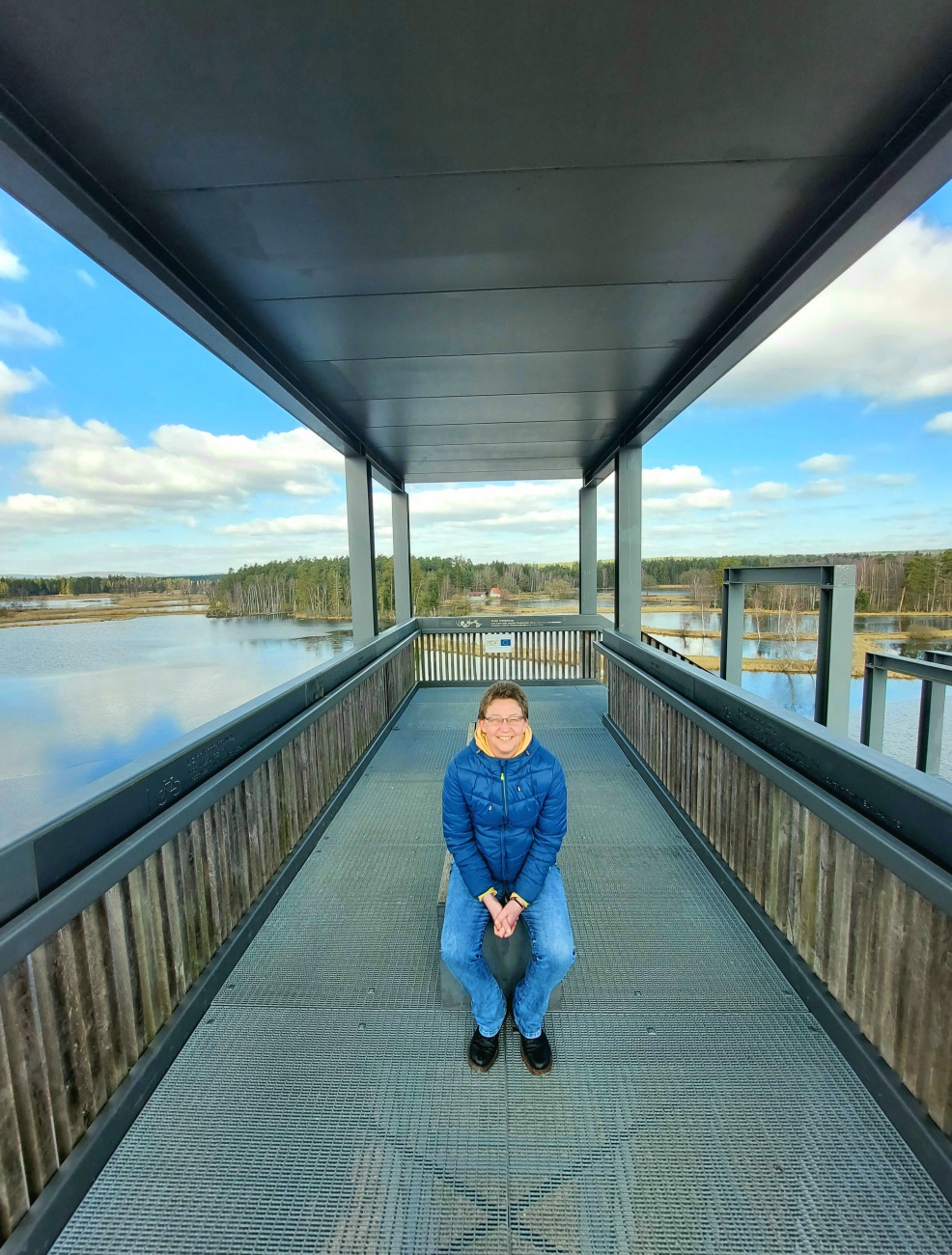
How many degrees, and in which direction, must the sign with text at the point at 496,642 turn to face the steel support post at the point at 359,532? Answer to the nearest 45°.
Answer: approximately 45° to its right

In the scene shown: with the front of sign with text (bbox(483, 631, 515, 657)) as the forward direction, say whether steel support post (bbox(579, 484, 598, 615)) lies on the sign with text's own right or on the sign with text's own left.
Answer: on the sign with text's own left

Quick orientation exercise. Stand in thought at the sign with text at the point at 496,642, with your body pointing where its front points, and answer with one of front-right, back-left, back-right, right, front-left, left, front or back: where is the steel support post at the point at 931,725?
front-left

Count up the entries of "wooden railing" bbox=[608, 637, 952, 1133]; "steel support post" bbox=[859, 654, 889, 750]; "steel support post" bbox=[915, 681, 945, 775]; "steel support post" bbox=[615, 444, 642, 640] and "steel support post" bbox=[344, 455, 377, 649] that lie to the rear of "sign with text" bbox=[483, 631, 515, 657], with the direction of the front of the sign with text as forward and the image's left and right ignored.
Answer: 0

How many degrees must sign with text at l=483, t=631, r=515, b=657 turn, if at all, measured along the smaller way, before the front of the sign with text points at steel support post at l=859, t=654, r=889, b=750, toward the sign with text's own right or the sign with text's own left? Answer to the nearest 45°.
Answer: approximately 45° to the sign with text's own left

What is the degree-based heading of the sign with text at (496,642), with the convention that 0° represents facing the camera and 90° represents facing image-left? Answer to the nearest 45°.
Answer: approximately 0°

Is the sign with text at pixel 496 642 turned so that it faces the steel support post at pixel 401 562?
no

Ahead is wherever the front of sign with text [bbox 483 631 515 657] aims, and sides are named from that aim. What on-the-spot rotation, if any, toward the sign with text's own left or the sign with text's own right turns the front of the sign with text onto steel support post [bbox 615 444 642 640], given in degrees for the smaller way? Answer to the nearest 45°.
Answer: approximately 45° to the sign with text's own left

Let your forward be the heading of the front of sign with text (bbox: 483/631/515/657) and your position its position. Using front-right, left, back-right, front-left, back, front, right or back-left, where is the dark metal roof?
front

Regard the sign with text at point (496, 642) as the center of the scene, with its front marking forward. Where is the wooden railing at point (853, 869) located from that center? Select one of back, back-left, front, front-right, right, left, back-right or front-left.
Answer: front

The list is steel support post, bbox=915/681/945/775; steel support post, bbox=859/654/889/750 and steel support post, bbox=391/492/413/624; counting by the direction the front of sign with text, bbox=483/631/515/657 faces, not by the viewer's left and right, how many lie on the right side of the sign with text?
1

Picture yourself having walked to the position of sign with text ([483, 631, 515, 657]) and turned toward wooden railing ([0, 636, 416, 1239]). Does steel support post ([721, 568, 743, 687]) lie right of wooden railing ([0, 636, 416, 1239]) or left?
left

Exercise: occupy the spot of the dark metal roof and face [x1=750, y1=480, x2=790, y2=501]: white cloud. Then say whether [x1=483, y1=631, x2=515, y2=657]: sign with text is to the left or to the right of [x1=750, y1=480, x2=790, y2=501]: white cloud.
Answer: left
